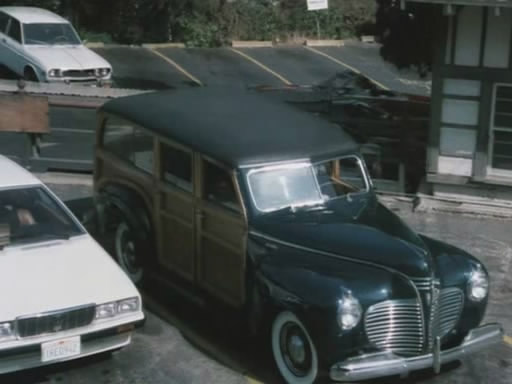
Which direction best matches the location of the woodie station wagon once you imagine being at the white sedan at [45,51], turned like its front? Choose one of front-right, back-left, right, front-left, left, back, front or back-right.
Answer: front-right

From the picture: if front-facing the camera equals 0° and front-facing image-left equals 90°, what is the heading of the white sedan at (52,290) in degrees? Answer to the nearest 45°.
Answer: approximately 315°

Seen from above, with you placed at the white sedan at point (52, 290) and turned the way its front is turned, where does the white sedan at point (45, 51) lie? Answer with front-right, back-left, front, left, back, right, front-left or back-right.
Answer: back-left

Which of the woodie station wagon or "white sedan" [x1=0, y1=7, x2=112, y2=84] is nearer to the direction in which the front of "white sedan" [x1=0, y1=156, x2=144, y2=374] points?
the woodie station wagon

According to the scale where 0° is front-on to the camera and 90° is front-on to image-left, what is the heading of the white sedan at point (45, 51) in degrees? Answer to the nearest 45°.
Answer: approximately 315°

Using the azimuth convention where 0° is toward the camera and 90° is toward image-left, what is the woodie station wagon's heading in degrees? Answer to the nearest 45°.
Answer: approximately 315°
